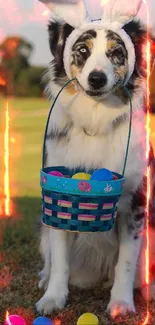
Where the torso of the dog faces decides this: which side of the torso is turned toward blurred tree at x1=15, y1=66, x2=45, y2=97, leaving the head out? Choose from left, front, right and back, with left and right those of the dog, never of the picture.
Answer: back

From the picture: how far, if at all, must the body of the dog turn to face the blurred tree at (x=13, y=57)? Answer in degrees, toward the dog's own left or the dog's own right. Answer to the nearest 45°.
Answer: approximately 180°

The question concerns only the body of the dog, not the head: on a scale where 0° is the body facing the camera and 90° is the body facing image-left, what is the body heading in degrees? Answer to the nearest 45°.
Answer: approximately 0°
